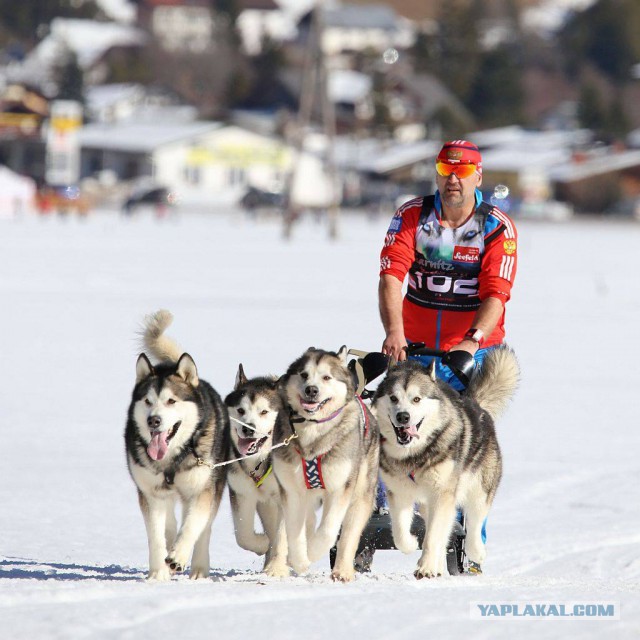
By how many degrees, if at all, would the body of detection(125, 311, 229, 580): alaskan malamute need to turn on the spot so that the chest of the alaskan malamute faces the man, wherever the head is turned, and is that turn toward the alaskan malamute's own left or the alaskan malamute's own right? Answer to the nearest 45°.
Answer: approximately 135° to the alaskan malamute's own left

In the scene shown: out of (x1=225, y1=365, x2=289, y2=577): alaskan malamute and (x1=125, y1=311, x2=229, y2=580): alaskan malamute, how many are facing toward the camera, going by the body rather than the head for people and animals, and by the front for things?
2

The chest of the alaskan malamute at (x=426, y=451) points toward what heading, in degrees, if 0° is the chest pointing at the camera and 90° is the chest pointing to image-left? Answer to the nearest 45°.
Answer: approximately 45°

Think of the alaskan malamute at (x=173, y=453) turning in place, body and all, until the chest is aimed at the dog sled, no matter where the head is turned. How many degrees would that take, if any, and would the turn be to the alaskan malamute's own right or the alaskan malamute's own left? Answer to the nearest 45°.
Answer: approximately 135° to the alaskan malamute's own left
